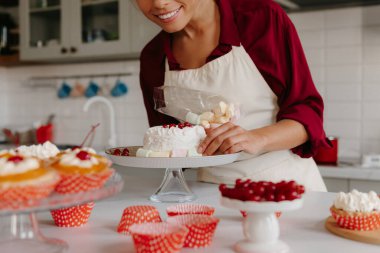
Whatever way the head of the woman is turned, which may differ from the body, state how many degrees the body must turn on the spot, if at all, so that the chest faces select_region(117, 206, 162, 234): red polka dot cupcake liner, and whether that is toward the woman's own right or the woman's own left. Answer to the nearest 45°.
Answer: approximately 45° to the woman's own left

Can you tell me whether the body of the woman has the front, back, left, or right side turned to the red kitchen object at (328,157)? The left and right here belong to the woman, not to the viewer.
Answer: back

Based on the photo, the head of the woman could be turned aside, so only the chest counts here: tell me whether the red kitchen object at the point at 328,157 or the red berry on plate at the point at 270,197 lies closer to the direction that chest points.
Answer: the red berry on plate

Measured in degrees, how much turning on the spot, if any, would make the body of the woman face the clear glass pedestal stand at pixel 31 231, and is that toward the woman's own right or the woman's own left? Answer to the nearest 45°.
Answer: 0° — they already face it

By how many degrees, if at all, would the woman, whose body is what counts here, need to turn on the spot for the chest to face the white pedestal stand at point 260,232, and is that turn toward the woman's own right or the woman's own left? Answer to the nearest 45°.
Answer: approximately 45° to the woman's own left

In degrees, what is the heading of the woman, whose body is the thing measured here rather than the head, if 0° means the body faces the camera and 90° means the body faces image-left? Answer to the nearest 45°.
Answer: approximately 45°

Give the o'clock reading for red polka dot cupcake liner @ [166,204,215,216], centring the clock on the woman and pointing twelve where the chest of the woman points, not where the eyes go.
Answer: The red polka dot cupcake liner is roughly at 11 o'clock from the woman.

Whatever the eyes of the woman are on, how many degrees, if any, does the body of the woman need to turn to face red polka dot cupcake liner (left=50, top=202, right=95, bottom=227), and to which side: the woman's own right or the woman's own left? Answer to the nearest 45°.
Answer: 0° — they already face it

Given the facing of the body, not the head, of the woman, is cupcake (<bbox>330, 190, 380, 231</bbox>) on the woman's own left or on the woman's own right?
on the woman's own left
